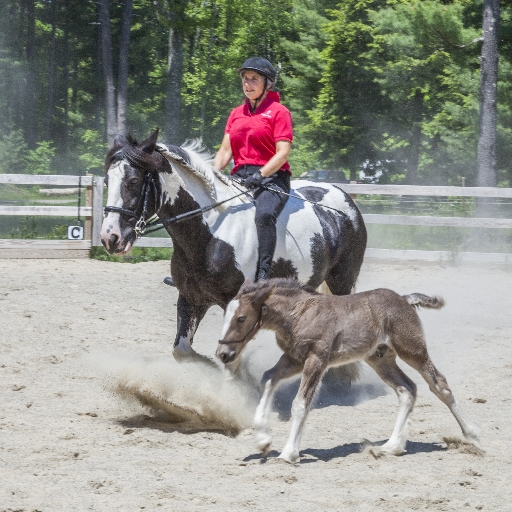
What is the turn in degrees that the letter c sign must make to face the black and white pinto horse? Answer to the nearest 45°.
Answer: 0° — it already faces it

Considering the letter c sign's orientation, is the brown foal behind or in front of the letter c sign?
in front

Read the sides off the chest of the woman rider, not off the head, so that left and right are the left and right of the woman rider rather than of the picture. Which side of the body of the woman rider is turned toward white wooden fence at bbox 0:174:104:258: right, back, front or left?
right

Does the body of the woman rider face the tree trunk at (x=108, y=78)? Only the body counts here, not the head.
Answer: no

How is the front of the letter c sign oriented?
toward the camera

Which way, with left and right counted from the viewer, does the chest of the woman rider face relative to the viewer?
facing the viewer and to the left of the viewer

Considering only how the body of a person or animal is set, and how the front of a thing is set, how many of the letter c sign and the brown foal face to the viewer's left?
1

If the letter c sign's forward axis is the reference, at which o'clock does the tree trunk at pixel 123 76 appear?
The tree trunk is roughly at 6 o'clock from the letter c sign.

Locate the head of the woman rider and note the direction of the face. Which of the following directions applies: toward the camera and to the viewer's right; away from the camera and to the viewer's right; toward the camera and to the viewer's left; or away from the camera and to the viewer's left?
toward the camera and to the viewer's left

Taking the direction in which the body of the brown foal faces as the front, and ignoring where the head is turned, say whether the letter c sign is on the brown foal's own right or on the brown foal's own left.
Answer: on the brown foal's own right

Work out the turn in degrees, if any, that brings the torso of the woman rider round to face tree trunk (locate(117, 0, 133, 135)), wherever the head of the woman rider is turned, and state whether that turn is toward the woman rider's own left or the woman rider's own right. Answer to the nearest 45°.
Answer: approximately 135° to the woman rider's own right

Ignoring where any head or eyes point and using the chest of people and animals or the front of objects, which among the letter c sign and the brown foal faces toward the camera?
the letter c sign

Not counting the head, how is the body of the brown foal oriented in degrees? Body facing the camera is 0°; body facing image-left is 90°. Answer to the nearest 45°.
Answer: approximately 90°

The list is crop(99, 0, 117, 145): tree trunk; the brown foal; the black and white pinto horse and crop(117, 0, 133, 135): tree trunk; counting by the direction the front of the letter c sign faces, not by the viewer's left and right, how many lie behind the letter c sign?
2

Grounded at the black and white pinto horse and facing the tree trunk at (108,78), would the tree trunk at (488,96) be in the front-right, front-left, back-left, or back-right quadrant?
front-right
